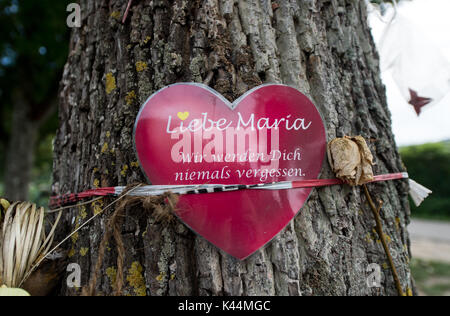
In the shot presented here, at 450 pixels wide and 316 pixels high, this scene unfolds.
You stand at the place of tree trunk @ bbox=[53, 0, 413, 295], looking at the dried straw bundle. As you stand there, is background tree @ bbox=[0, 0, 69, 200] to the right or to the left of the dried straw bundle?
right

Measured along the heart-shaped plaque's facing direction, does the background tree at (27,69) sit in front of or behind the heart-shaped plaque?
behind

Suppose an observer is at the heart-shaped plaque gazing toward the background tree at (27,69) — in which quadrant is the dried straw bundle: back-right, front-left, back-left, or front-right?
front-left

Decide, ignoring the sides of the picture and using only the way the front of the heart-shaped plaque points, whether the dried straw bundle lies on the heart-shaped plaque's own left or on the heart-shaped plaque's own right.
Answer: on the heart-shaped plaque's own right

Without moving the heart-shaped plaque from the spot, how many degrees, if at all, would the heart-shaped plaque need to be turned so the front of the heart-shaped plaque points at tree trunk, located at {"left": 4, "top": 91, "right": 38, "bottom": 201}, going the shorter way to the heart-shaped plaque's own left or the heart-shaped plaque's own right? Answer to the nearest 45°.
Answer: approximately 135° to the heart-shaped plaque's own right

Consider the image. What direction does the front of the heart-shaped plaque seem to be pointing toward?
toward the camera
